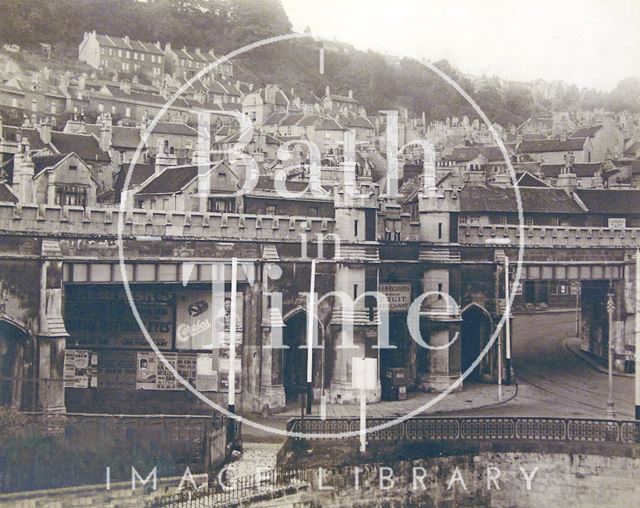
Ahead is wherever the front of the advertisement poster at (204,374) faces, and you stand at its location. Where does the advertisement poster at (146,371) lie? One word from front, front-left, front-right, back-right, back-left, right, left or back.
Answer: right

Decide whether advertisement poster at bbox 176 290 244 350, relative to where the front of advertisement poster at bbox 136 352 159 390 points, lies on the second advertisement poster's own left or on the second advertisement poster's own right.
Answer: on the second advertisement poster's own left

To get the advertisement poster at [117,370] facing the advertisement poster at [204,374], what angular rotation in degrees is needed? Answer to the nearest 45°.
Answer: approximately 90° to its left

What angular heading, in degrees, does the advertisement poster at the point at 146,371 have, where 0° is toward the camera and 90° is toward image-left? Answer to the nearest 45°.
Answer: approximately 0°

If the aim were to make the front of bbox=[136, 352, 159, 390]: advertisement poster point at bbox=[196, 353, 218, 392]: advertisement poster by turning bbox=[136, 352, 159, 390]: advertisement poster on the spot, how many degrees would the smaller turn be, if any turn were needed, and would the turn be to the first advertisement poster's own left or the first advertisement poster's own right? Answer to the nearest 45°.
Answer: approximately 90° to the first advertisement poster's own left

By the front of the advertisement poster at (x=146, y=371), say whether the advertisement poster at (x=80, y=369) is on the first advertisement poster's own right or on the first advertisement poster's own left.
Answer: on the first advertisement poster's own right

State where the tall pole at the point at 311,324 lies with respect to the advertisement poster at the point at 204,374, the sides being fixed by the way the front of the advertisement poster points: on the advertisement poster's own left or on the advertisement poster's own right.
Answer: on the advertisement poster's own left

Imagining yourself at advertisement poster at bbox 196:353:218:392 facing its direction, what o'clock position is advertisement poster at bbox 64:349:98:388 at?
advertisement poster at bbox 64:349:98:388 is roughly at 3 o'clock from advertisement poster at bbox 196:353:218:392.

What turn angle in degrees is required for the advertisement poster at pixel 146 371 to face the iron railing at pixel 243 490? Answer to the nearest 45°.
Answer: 0° — it already faces it
